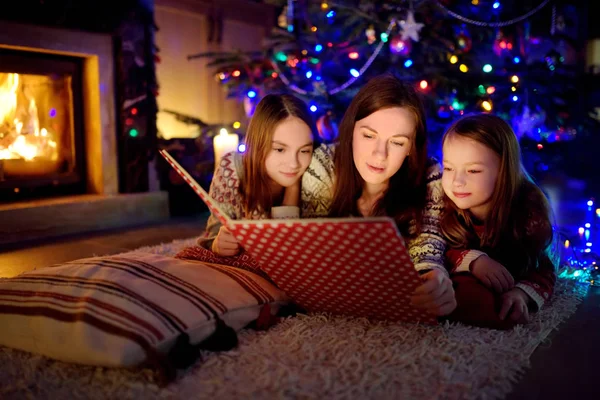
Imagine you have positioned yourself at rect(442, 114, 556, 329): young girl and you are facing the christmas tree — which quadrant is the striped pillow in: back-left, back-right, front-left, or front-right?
back-left

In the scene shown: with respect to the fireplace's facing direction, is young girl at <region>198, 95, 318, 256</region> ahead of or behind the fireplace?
ahead

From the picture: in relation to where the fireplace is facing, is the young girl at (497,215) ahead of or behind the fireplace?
ahead

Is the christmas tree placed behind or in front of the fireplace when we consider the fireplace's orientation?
in front

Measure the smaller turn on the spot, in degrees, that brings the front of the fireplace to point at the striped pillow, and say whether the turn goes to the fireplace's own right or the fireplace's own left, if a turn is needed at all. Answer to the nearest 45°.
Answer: approximately 45° to the fireplace's own right

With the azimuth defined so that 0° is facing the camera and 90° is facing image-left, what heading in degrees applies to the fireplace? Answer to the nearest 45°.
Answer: approximately 315°
